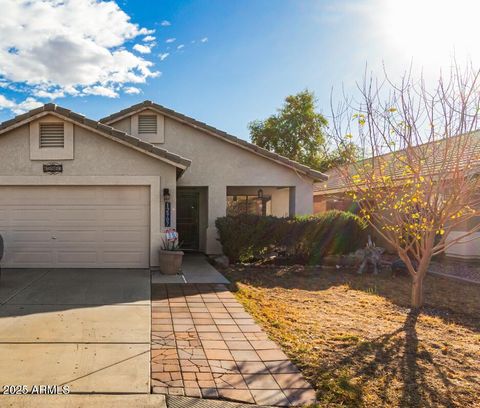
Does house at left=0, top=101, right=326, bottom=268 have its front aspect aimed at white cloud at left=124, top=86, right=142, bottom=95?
no

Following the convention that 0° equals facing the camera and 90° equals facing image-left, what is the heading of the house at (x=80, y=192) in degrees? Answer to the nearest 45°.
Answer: approximately 0°

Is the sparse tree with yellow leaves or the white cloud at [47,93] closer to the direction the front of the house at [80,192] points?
the sparse tree with yellow leaves

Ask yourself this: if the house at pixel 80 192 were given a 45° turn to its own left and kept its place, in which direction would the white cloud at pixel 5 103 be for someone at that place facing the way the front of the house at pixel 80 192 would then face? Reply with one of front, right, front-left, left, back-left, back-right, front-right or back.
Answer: back

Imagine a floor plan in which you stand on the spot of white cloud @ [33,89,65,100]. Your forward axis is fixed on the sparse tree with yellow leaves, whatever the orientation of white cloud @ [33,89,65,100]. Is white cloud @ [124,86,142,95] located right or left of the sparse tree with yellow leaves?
left

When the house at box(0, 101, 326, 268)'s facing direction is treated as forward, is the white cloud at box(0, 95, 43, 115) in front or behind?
behind

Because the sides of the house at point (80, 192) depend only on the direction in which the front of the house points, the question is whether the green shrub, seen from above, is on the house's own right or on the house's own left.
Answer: on the house's own left

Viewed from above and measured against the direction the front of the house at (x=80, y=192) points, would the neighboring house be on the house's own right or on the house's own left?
on the house's own left

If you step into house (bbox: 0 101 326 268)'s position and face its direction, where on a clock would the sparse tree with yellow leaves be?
The sparse tree with yellow leaves is roughly at 10 o'clock from the house.

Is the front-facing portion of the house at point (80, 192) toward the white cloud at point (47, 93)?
no

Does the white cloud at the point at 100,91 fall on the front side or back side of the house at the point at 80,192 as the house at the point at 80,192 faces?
on the back side

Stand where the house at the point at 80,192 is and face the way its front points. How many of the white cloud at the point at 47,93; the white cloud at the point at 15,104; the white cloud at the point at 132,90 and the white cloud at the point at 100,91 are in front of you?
0
